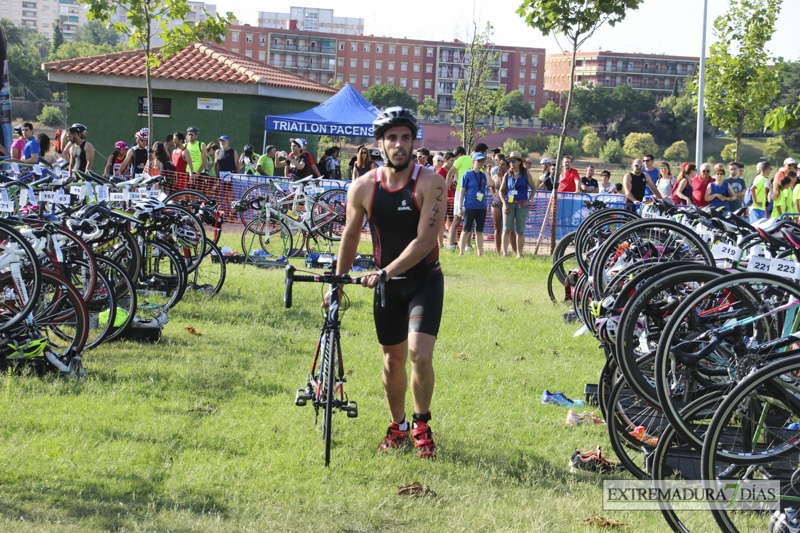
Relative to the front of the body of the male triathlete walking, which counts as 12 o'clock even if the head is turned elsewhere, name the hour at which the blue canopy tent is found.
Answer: The blue canopy tent is roughly at 6 o'clock from the male triathlete walking.

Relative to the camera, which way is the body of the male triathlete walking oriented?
toward the camera

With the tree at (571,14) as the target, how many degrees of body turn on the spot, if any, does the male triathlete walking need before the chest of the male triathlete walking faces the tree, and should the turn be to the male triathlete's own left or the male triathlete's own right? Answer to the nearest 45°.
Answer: approximately 180°

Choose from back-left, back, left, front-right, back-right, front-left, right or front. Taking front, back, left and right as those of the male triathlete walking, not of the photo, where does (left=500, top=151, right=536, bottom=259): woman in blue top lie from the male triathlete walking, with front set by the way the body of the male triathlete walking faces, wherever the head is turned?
back

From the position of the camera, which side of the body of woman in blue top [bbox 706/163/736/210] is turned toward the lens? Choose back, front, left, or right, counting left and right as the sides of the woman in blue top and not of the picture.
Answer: front

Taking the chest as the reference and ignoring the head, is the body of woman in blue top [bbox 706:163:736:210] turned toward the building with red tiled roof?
no

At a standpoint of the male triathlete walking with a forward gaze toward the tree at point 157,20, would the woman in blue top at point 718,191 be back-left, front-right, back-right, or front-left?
front-right

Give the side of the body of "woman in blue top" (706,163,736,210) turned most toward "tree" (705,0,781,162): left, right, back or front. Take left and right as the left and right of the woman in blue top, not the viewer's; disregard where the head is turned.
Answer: back

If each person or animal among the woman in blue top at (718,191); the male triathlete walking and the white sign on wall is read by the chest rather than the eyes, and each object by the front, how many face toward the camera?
3

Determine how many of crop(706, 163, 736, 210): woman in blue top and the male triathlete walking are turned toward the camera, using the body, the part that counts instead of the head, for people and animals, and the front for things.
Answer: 2

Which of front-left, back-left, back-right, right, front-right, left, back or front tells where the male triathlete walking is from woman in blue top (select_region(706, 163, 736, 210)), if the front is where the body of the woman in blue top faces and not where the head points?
front

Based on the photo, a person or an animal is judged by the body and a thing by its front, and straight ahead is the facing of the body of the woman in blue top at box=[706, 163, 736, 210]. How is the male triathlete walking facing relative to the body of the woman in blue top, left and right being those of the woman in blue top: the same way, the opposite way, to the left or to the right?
the same way

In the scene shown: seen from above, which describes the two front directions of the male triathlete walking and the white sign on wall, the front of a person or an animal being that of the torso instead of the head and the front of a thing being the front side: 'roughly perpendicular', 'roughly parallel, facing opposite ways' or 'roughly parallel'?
roughly parallel

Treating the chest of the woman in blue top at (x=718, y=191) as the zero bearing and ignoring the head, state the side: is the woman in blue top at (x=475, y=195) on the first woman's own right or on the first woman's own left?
on the first woman's own right
